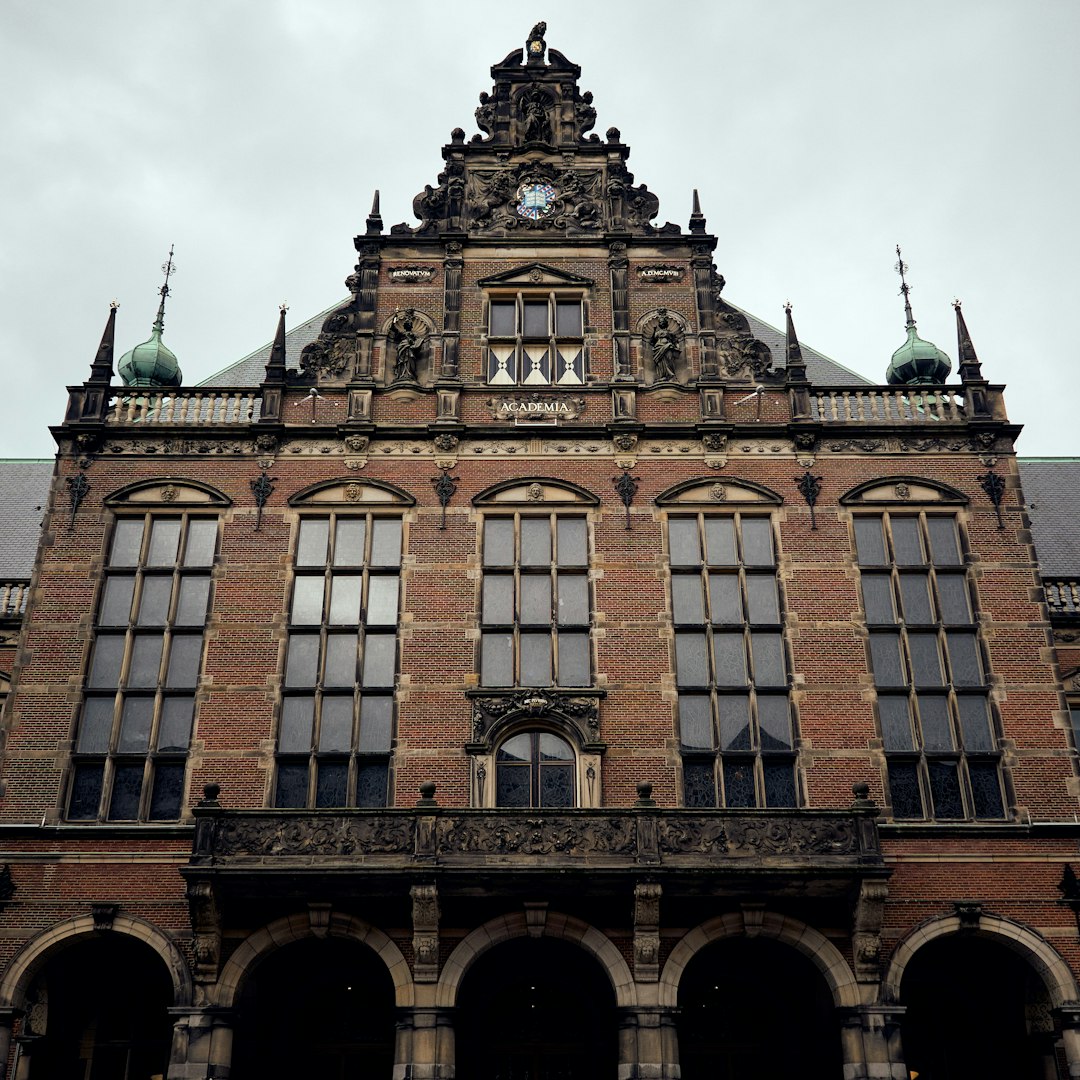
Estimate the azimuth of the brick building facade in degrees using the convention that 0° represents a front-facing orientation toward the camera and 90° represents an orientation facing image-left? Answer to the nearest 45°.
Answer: approximately 0°

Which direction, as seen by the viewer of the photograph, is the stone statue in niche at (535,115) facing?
facing the viewer
